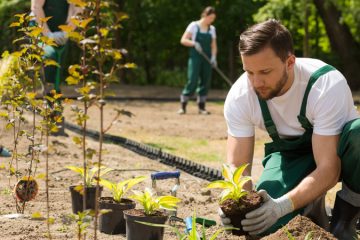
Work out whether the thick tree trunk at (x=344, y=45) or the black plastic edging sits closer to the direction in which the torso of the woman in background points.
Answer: the black plastic edging

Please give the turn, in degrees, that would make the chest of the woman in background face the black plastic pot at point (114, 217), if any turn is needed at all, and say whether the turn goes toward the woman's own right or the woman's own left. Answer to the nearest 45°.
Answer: approximately 45° to the woman's own right

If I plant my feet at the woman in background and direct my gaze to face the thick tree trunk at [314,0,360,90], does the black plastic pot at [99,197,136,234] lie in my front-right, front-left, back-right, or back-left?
back-right

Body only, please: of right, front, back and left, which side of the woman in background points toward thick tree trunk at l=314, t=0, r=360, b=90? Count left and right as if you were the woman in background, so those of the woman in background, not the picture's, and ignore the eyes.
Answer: left
